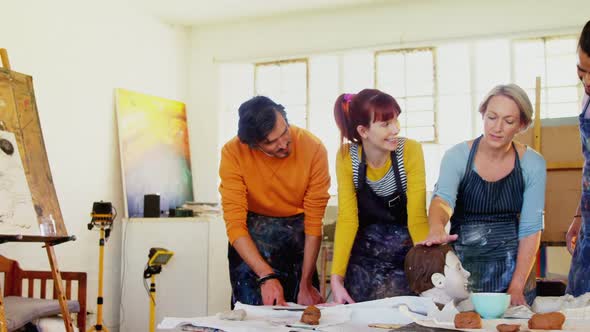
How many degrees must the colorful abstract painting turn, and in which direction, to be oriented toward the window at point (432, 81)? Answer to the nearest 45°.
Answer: approximately 45° to its left

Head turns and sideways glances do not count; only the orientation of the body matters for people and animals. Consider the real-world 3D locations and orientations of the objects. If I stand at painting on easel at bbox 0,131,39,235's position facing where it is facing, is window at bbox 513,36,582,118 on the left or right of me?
on my left

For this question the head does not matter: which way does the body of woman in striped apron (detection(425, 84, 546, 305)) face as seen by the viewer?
toward the camera

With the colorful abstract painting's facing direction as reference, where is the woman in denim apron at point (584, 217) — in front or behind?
in front

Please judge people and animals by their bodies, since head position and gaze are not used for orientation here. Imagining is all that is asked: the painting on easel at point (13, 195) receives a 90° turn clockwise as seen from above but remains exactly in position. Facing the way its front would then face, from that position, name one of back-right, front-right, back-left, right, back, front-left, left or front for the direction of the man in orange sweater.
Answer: left

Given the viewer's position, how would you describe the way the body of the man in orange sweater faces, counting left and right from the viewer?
facing the viewer

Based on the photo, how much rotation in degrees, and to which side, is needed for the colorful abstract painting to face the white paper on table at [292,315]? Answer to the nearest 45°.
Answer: approximately 45° to its right

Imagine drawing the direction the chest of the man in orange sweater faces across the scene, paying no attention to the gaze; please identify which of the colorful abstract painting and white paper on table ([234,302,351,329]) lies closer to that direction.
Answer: the white paper on table

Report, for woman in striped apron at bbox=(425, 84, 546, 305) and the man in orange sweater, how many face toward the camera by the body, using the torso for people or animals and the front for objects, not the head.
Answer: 2

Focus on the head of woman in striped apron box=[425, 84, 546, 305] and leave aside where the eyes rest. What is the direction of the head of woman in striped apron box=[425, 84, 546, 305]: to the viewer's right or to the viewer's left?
to the viewer's left

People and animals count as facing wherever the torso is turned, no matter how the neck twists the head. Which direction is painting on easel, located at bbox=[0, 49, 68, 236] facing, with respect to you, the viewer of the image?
facing the viewer and to the right of the viewer

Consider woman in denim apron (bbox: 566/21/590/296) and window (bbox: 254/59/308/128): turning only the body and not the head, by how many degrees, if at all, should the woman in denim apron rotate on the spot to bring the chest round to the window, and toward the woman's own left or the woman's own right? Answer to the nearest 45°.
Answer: approximately 90° to the woman's own right
